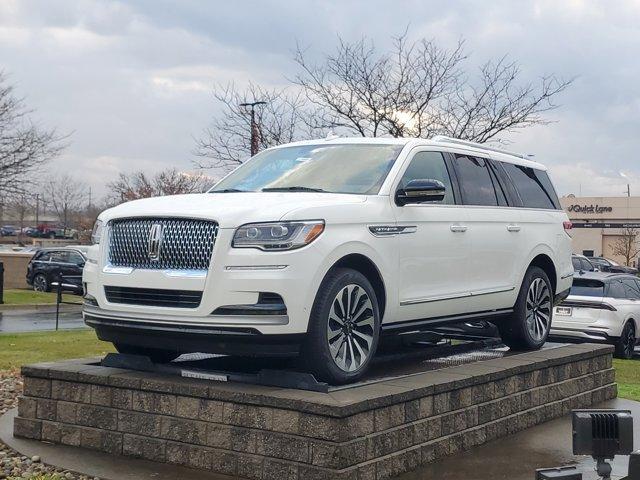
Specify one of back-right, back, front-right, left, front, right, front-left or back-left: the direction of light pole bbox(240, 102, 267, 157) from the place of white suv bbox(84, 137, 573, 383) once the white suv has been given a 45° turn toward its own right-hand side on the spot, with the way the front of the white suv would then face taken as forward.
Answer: right

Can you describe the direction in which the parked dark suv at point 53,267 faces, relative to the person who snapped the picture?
facing to the right of the viewer

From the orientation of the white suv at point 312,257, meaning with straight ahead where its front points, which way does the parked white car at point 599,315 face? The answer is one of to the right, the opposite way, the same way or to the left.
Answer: the opposite way

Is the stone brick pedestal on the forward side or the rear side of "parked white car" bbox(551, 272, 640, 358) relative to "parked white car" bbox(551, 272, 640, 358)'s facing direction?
on the rear side

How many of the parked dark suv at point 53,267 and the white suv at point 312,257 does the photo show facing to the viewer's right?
1

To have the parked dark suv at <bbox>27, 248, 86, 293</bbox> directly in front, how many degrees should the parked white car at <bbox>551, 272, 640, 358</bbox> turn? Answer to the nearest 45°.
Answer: approximately 90° to its left

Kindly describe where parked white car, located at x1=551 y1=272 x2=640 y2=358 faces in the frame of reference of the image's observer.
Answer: facing away from the viewer and to the right of the viewer

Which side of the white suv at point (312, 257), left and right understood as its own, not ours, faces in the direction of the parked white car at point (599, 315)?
back

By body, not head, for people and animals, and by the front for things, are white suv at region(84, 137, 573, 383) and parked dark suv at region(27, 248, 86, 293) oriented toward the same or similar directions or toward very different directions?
very different directions
